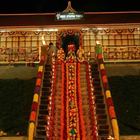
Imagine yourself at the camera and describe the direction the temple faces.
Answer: facing the viewer
